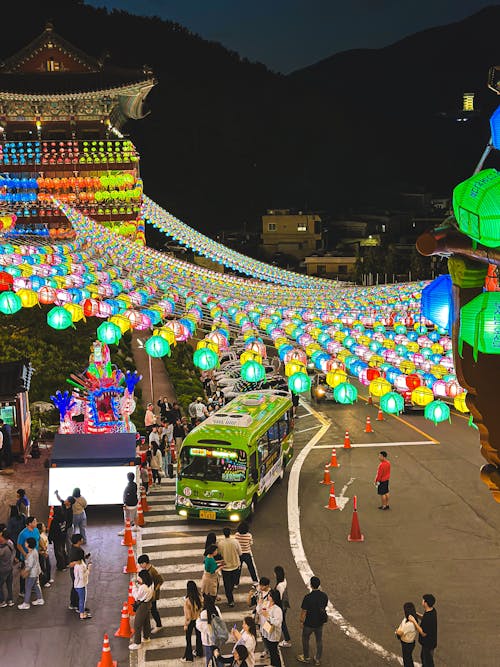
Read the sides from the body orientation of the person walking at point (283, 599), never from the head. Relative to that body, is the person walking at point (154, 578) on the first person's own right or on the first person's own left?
on the first person's own left

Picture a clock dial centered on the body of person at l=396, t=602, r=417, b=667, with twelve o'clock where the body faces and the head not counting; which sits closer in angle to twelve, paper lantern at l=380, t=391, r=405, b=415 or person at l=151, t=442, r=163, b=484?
the paper lantern

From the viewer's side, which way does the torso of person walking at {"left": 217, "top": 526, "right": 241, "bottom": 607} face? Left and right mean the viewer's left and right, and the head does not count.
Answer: facing away from the viewer

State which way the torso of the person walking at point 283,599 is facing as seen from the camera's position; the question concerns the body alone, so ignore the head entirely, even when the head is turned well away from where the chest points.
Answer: away from the camera

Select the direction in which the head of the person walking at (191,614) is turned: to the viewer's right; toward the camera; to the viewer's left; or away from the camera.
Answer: away from the camera

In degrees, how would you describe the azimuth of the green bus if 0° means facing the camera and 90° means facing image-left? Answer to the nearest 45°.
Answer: approximately 45°

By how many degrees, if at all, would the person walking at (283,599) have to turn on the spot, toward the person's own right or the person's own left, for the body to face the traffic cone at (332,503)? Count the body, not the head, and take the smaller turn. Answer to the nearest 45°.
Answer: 0° — they already face it

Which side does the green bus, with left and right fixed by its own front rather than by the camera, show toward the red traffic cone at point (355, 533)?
left
